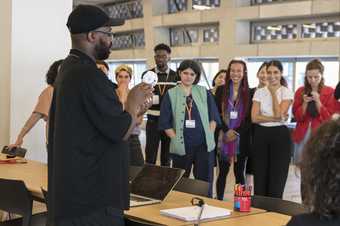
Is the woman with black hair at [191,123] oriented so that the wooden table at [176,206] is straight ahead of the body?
yes

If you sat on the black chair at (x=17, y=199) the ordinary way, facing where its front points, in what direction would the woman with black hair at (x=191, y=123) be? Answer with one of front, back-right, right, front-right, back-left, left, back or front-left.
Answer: front

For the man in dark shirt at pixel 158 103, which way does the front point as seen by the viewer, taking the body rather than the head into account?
toward the camera

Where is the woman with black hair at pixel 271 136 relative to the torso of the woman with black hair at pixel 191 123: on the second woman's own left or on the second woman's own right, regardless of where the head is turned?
on the second woman's own left

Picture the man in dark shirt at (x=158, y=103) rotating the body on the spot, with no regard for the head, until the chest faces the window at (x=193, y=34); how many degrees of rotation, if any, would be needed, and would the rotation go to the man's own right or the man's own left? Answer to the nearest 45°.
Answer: approximately 180°

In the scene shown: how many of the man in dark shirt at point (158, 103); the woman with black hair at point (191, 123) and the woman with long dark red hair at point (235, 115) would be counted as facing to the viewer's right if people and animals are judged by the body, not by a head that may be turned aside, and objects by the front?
0

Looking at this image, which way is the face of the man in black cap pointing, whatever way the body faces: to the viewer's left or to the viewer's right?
to the viewer's right

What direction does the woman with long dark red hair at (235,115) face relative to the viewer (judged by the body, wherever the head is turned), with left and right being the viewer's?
facing the viewer

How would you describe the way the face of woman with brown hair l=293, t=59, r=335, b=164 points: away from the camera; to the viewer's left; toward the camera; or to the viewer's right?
toward the camera

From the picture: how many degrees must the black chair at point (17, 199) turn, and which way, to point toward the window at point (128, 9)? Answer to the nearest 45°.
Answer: approximately 45° to its left

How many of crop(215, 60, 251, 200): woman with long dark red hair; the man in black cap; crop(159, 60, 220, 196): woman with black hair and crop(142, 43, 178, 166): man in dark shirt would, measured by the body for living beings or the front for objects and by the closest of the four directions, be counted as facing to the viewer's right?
1

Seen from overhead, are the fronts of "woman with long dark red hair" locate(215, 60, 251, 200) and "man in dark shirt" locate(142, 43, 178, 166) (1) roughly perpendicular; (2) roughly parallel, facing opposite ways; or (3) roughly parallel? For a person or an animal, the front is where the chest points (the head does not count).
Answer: roughly parallel

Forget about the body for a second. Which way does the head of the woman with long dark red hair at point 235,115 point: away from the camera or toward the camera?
toward the camera

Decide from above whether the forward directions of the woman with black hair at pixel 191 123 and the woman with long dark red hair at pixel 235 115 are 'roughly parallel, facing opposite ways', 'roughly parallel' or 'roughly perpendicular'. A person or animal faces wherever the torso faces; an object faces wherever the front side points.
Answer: roughly parallel

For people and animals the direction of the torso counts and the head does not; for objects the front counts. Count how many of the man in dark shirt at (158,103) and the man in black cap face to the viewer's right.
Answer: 1

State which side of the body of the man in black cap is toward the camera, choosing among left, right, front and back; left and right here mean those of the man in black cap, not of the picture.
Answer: right

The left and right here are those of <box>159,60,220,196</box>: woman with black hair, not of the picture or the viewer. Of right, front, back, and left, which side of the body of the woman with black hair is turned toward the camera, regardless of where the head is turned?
front

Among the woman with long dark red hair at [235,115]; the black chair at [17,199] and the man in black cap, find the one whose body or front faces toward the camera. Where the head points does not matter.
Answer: the woman with long dark red hair

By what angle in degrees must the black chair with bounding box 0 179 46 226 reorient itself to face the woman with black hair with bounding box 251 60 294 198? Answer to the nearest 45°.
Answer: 0° — it already faces them
